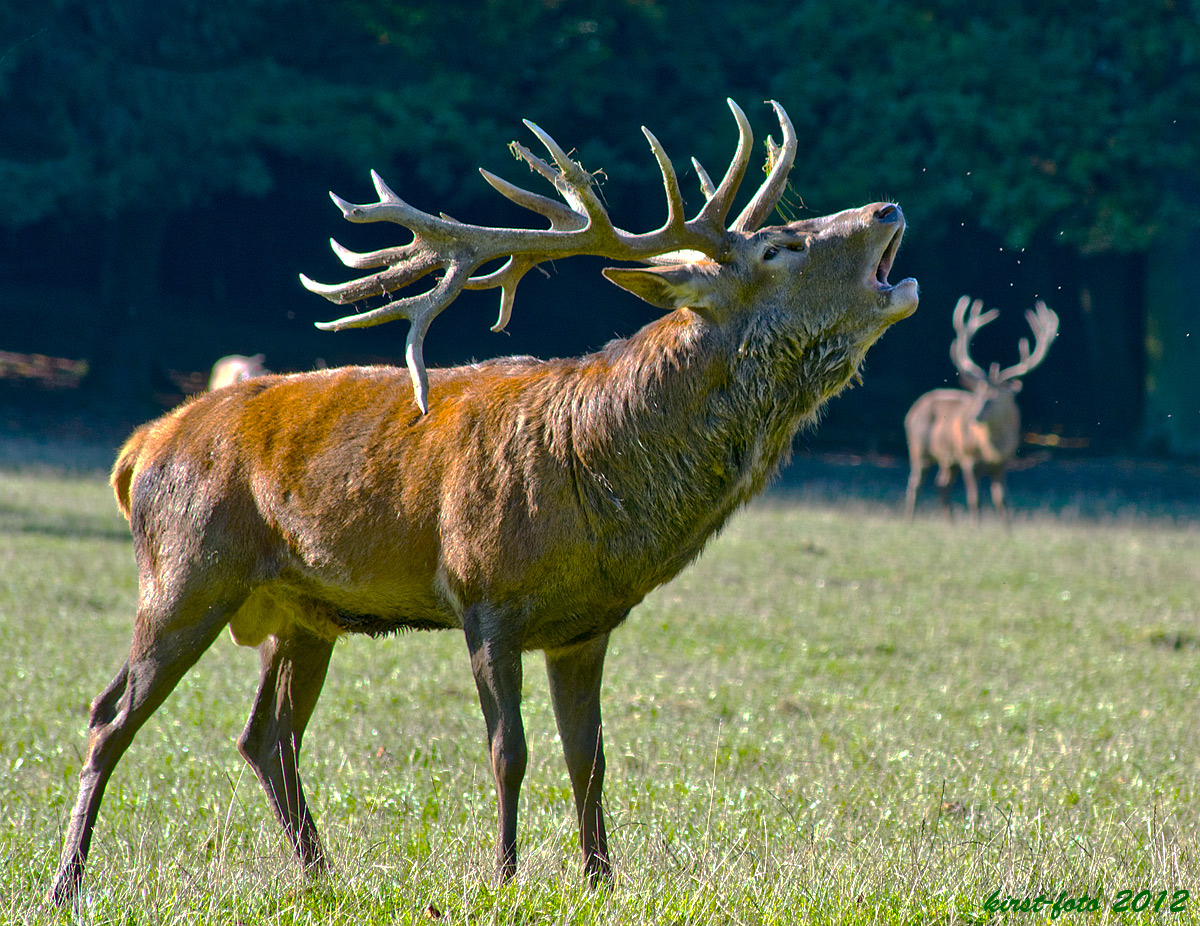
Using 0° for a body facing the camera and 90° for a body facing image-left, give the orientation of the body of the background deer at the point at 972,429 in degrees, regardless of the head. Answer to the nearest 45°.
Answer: approximately 315°

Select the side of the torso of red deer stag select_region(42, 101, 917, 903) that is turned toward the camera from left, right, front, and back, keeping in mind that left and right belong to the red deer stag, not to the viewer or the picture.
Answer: right

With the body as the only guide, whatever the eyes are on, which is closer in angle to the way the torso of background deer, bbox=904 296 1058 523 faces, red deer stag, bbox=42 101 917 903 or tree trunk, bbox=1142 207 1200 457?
the red deer stag

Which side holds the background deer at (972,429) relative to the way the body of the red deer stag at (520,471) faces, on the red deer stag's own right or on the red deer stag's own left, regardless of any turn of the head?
on the red deer stag's own left

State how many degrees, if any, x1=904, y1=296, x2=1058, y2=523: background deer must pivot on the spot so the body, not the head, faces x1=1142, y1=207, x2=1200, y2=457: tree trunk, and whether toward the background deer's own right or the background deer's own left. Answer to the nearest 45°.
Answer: approximately 90° to the background deer's own left

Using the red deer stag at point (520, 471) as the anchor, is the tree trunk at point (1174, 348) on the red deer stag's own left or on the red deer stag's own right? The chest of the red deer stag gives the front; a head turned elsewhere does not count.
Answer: on the red deer stag's own left

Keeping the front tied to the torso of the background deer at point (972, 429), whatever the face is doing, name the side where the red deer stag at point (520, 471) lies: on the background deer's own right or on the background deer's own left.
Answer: on the background deer's own right
